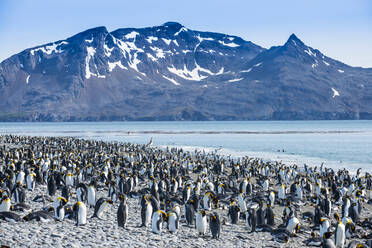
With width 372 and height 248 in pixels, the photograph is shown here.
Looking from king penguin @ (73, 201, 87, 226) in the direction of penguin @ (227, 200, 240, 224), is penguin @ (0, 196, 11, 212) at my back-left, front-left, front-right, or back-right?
back-left

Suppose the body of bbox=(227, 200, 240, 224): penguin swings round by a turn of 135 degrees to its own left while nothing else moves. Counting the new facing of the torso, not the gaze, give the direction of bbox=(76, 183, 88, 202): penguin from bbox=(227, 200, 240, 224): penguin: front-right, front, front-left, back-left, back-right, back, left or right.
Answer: front-right

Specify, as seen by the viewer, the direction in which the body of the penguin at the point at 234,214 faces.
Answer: away from the camera

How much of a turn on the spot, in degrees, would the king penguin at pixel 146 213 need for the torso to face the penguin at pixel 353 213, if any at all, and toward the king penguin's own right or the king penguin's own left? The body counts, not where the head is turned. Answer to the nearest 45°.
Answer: approximately 45° to the king penguin's own left

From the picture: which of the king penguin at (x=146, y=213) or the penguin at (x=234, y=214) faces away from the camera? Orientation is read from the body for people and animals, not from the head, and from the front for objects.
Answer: the penguin
